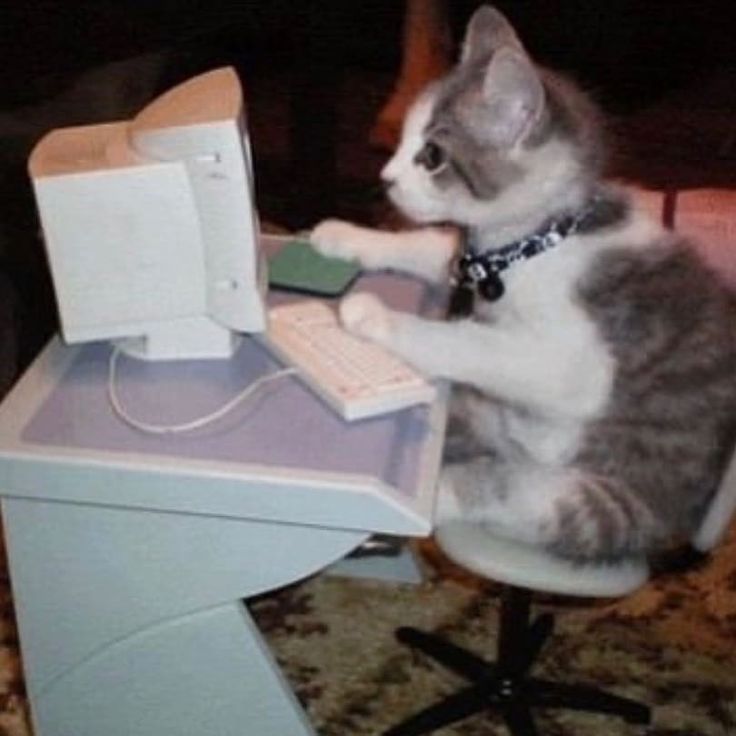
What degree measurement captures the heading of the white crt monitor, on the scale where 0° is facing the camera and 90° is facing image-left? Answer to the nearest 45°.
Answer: approximately 270°

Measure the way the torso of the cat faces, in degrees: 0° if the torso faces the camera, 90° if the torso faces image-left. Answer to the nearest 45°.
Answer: approximately 90°

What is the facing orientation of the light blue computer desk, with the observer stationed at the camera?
facing to the right of the viewer

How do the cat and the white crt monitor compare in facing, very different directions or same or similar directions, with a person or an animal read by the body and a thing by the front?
very different directions

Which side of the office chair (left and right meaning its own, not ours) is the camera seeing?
left
